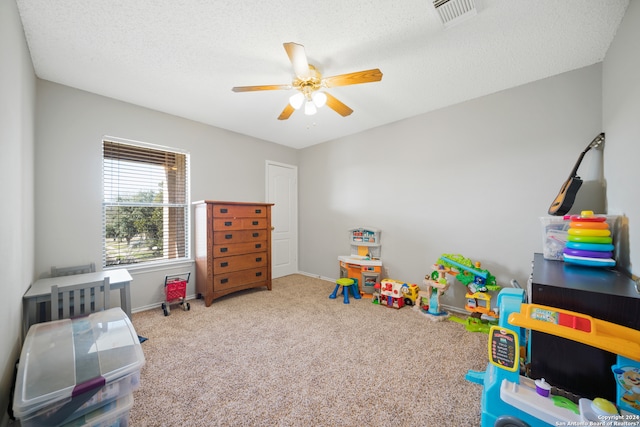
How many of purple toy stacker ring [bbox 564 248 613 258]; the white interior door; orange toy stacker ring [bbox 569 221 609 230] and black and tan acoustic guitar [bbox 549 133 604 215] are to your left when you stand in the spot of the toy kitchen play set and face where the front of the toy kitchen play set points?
3

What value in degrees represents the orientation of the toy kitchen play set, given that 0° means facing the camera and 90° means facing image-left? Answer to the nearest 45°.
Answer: approximately 45°

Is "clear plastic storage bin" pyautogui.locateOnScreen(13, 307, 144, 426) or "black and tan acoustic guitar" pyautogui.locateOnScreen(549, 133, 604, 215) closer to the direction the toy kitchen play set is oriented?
the clear plastic storage bin

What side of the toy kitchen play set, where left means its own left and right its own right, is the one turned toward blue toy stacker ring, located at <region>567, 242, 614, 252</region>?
left

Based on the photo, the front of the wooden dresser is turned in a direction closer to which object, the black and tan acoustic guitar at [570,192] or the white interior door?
the black and tan acoustic guitar

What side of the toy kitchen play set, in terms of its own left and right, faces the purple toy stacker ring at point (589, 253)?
left

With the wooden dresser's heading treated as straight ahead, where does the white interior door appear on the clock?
The white interior door is roughly at 9 o'clock from the wooden dresser.

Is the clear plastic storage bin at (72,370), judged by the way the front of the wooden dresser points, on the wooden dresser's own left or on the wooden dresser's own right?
on the wooden dresser's own right

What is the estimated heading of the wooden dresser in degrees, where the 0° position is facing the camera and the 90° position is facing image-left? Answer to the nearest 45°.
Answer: approximately 315°
